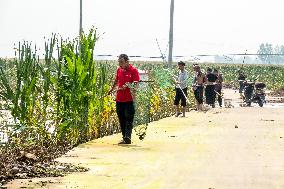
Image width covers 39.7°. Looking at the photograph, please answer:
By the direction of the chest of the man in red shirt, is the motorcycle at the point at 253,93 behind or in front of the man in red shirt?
behind

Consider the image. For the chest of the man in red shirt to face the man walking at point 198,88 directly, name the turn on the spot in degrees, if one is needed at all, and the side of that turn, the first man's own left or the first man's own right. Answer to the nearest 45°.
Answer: approximately 135° to the first man's own right

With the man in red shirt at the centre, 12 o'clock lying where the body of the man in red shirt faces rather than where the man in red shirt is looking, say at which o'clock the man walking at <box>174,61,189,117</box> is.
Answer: The man walking is roughly at 5 o'clock from the man in red shirt.

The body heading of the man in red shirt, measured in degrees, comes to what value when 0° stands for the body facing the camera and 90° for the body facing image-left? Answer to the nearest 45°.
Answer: approximately 45°
